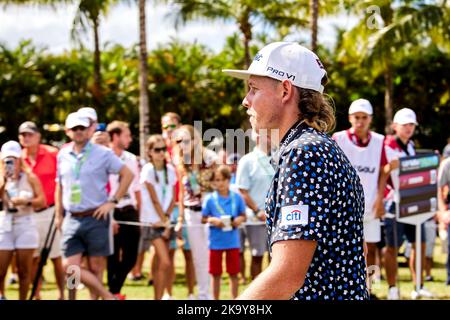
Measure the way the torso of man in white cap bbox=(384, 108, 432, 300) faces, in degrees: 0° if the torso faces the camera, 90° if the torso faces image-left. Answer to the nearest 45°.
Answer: approximately 315°

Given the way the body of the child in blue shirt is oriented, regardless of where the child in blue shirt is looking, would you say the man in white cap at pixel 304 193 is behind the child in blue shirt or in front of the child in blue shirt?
in front

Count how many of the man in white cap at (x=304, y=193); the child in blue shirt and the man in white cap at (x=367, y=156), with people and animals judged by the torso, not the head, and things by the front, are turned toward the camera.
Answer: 2

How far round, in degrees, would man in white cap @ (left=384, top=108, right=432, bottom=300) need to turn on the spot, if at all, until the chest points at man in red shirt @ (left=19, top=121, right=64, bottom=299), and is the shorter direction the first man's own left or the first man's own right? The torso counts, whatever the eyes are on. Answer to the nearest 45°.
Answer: approximately 135° to the first man's own right

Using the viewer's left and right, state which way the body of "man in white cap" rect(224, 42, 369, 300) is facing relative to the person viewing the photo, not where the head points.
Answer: facing to the left of the viewer

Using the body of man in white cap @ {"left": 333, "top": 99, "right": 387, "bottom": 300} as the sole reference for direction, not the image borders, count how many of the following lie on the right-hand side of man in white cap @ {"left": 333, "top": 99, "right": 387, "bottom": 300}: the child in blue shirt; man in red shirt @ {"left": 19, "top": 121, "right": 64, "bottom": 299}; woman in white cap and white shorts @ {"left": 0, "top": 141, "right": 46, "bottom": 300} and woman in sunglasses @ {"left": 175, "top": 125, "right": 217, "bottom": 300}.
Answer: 4

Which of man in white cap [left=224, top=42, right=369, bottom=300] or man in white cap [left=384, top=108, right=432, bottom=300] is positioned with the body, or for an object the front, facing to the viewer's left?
man in white cap [left=224, top=42, right=369, bottom=300]

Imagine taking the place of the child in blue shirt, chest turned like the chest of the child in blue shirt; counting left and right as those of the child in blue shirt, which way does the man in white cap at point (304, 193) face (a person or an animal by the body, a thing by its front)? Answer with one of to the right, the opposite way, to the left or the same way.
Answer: to the right

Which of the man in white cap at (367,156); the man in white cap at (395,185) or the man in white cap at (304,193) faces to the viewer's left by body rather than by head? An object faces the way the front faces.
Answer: the man in white cap at (304,193)

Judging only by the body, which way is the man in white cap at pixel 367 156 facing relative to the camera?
toward the camera
